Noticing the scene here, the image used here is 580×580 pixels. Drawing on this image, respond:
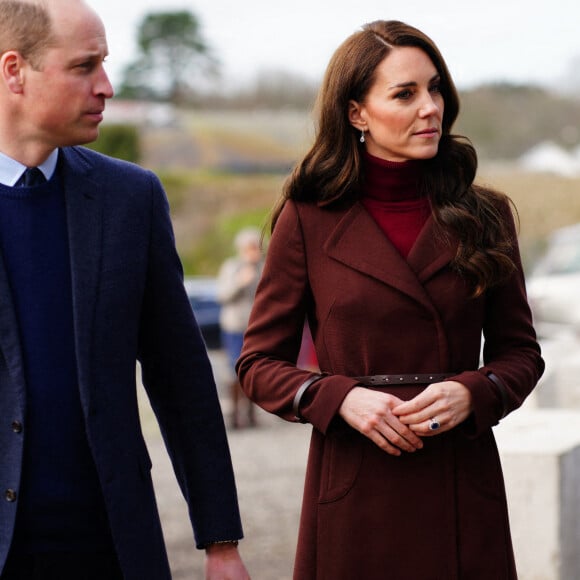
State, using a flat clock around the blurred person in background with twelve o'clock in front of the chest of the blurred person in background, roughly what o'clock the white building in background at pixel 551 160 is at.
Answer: The white building in background is roughly at 8 o'clock from the blurred person in background.

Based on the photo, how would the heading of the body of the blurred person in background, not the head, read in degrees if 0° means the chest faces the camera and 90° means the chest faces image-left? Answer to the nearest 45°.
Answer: approximately 315°

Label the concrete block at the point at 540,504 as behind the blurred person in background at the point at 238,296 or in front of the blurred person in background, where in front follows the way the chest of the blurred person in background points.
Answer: in front

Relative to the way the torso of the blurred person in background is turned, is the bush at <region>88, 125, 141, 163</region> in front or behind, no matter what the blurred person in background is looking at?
behind

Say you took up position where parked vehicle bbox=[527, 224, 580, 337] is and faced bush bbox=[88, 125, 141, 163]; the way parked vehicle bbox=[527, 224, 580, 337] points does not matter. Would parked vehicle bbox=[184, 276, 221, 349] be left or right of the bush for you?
left

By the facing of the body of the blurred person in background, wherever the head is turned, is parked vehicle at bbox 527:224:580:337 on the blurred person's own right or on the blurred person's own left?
on the blurred person's own left

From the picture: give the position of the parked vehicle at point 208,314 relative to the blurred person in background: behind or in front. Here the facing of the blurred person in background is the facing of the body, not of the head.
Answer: behind

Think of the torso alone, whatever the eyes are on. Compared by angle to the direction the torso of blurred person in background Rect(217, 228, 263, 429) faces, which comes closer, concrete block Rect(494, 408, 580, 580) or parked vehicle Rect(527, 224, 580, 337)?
the concrete block

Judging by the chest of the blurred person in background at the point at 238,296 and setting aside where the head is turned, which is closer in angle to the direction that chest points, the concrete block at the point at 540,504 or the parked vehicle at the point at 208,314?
the concrete block

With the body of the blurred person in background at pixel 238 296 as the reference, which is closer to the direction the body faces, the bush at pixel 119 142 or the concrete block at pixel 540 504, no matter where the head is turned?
the concrete block
